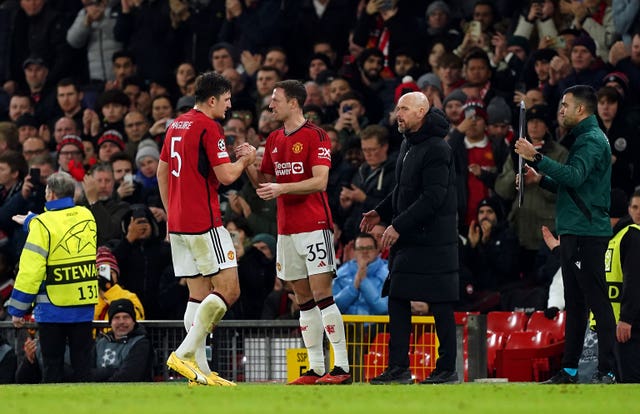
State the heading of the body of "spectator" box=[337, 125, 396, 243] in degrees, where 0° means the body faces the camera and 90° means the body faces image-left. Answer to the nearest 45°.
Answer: approximately 45°

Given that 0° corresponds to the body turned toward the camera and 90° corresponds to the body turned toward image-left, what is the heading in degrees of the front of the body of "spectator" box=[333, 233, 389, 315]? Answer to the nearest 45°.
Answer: approximately 0°

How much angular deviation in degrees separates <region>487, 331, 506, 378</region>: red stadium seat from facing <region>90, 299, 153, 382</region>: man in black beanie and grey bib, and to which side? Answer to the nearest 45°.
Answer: approximately 90° to its right

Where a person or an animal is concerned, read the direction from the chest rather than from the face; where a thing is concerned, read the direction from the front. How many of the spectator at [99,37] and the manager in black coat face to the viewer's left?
1

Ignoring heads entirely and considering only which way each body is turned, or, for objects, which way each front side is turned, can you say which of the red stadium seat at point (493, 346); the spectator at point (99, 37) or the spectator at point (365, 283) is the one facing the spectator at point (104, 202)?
the spectator at point (99, 37)

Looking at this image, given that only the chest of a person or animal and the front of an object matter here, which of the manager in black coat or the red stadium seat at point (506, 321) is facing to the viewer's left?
the manager in black coat

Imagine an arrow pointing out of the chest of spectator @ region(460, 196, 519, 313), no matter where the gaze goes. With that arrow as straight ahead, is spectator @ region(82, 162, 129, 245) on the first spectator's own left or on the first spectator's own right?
on the first spectator's own right

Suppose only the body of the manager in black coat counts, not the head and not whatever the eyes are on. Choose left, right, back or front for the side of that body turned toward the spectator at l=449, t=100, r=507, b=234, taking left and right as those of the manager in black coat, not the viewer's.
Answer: right

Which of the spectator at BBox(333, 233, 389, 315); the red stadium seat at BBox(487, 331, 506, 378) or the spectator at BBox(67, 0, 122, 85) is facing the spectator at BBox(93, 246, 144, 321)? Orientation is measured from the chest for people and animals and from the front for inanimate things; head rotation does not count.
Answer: the spectator at BBox(67, 0, 122, 85)
